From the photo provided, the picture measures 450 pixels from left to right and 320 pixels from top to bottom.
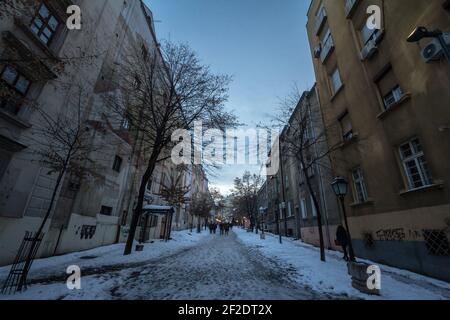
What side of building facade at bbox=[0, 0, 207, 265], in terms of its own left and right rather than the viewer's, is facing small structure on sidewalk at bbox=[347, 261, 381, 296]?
front

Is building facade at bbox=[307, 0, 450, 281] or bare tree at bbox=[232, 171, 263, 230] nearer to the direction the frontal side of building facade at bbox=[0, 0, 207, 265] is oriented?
the building facade

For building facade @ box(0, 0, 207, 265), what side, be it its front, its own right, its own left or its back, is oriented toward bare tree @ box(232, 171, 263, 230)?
left

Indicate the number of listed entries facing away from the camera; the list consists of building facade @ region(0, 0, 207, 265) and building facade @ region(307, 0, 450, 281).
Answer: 0

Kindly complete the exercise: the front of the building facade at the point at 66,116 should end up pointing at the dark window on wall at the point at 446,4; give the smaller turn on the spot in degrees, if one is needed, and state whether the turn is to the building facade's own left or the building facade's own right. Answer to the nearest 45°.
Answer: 0° — it already faces it

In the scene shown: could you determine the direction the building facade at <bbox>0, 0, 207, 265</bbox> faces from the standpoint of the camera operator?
facing the viewer and to the right of the viewer

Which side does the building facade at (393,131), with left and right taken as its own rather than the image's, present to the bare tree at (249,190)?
right

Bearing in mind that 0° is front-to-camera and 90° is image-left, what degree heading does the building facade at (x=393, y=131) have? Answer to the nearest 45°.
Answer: approximately 45°

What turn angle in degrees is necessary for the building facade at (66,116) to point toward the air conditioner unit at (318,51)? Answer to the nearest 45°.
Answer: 0° — it already faces it

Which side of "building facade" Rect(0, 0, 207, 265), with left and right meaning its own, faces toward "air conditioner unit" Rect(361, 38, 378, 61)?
front

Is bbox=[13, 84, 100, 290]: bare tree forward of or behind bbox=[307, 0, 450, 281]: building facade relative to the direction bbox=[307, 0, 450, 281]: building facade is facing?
forward

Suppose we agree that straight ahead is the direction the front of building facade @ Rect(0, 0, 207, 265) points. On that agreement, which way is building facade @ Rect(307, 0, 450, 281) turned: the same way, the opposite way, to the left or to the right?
the opposite way
